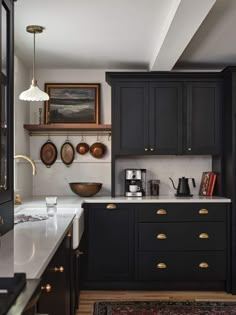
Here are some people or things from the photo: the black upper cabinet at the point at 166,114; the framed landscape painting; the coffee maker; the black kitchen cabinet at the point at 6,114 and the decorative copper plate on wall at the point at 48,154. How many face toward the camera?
4

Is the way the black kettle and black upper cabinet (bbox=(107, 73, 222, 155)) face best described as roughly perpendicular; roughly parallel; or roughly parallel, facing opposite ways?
roughly perpendicular

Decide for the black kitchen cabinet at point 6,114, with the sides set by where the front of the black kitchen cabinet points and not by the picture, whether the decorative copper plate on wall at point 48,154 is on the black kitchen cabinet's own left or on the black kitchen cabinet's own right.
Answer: on the black kitchen cabinet's own left

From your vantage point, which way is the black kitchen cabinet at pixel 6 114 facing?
to the viewer's right

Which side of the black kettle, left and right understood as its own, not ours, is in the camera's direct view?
left

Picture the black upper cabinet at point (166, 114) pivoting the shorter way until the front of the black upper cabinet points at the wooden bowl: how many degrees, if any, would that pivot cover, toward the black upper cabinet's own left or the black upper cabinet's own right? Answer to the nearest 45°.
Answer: approximately 90° to the black upper cabinet's own right

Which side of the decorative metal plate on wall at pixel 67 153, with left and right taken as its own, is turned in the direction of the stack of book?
left
